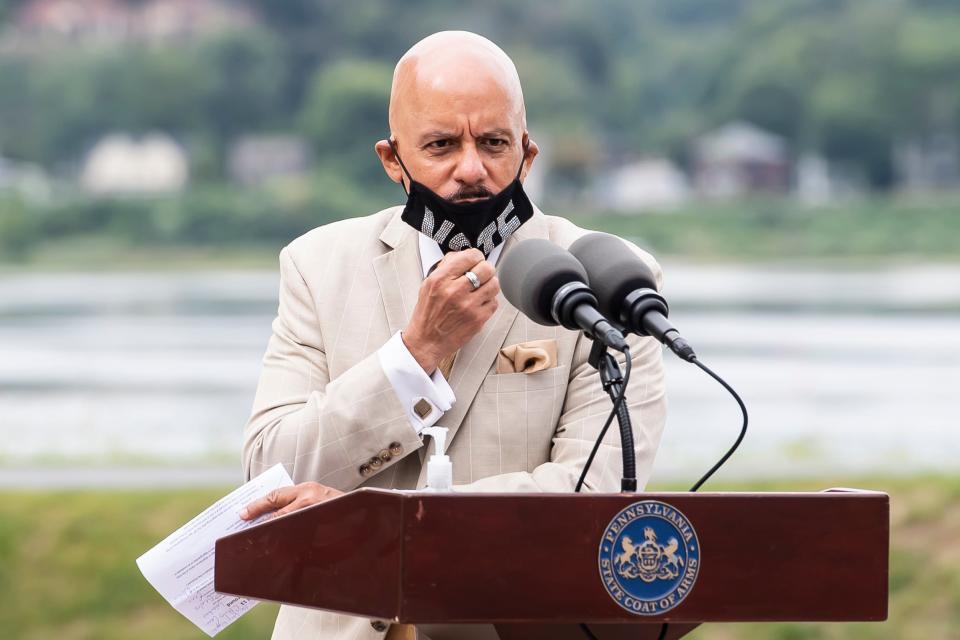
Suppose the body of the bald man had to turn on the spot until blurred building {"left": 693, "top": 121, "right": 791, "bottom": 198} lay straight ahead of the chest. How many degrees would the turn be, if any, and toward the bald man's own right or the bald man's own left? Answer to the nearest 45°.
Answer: approximately 180°

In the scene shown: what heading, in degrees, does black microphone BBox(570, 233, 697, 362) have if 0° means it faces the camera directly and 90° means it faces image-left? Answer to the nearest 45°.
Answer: approximately 135°

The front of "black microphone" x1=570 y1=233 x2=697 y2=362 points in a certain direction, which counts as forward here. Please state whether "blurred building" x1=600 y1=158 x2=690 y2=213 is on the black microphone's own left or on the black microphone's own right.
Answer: on the black microphone's own right

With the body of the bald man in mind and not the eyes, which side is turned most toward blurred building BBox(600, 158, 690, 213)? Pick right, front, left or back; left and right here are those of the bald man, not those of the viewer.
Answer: back

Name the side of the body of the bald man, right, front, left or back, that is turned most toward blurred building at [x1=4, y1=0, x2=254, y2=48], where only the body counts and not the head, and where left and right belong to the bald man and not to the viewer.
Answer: back

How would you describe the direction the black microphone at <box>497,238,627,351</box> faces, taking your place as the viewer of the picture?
facing away from the viewer and to the left of the viewer
